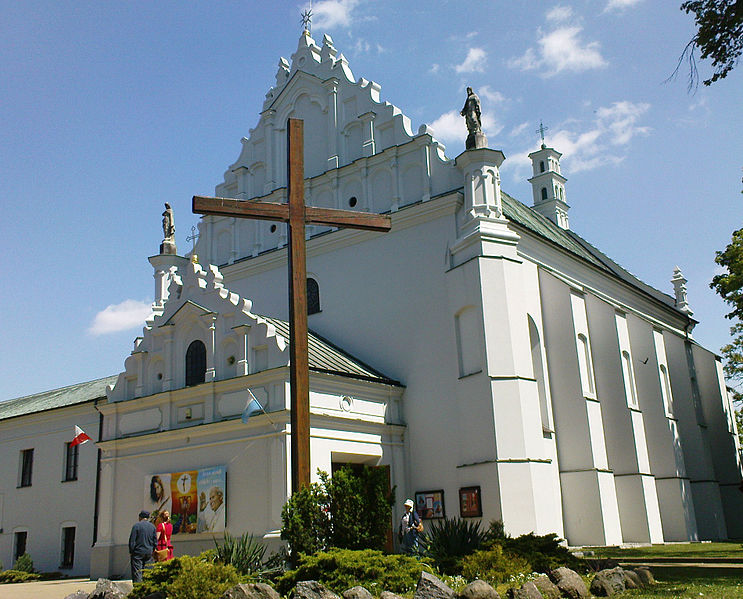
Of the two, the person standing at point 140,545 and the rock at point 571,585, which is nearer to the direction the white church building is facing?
the person standing

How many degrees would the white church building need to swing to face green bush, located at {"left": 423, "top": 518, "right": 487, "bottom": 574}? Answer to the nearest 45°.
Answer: approximately 45° to its left

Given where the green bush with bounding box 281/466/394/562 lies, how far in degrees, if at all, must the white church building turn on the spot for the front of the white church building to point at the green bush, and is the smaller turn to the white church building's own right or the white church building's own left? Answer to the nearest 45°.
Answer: approximately 45° to the white church building's own left

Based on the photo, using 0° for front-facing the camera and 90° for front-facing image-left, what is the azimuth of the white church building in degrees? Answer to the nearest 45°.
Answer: approximately 45°

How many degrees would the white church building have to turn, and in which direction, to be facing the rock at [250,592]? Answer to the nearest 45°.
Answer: approximately 45° to its left

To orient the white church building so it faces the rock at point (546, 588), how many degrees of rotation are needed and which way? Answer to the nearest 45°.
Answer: approximately 45° to its left

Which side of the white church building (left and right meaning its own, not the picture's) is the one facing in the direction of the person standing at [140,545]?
front

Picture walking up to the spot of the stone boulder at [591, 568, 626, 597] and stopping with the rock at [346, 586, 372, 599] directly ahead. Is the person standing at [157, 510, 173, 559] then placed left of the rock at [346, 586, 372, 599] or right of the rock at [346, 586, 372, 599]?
right

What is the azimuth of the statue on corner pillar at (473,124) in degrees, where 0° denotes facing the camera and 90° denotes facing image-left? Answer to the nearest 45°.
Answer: approximately 45°

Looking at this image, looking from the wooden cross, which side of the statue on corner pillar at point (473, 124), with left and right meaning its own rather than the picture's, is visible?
front
